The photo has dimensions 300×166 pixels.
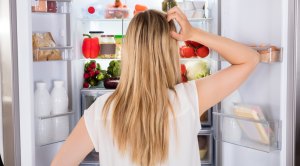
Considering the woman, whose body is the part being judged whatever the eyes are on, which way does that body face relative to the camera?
away from the camera

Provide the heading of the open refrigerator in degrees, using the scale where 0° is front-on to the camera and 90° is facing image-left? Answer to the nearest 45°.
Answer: approximately 0°

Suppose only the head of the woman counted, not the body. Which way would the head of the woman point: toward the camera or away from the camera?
away from the camera

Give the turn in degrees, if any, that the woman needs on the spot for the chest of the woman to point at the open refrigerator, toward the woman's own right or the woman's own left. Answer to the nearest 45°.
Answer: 0° — they already face it

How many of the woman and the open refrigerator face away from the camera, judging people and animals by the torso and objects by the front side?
1

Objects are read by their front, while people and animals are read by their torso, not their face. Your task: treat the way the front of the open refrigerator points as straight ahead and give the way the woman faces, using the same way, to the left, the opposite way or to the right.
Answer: the opposite way

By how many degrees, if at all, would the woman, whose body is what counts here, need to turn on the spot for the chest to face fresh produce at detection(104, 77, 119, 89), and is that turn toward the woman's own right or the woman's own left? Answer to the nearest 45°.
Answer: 0° — they already face it
